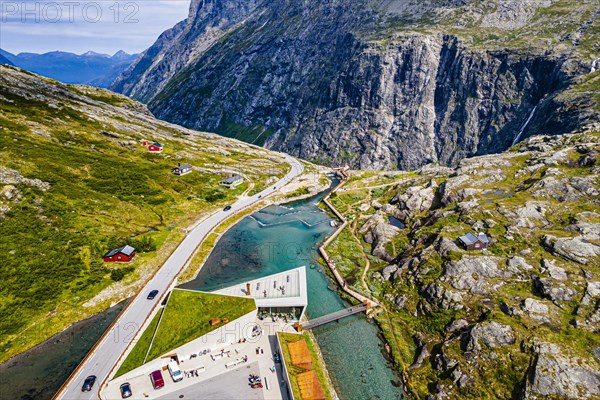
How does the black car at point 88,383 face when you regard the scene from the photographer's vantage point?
facing away from the viewer and to the right of the viewer

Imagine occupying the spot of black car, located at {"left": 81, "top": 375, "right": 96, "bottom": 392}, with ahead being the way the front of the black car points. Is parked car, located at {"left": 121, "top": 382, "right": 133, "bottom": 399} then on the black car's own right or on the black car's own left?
on the black car's own right

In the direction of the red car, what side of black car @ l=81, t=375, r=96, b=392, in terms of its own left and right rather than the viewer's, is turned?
right

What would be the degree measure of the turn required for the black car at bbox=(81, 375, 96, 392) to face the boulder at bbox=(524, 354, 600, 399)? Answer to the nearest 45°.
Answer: approximately 90° to its right
